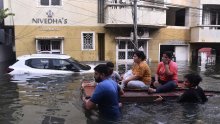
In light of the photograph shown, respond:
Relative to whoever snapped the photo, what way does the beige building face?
facing the viewer

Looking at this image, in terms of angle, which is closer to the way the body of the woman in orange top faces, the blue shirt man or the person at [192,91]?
the blue shirt man

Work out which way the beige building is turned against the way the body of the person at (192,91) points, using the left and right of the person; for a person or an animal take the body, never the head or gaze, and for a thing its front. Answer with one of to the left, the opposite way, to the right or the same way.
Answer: to the left

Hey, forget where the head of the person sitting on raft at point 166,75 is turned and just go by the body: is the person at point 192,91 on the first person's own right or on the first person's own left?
on the first person's own left

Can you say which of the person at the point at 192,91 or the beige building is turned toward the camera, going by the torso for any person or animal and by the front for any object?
the beige building

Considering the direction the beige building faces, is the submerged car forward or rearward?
forward

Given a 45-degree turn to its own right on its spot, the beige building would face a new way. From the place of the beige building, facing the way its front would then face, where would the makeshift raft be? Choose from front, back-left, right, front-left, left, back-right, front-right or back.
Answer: front-left

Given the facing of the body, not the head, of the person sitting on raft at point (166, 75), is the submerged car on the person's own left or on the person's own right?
on the person's own right

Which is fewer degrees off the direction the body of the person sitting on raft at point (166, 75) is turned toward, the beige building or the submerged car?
the submerged car

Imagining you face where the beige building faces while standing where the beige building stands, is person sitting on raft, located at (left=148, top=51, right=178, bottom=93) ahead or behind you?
ahead
